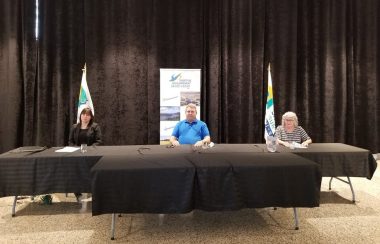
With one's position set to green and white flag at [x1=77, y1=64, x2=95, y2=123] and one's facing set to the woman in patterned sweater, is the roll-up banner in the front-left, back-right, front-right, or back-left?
front-left

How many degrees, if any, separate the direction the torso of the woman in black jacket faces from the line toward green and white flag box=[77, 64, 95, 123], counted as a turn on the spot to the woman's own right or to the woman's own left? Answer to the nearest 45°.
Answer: approximately 180°

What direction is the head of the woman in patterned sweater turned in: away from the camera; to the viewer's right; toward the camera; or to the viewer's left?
toward the camera

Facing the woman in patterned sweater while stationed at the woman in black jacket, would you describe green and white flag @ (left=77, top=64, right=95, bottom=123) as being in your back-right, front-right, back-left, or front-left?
back-left

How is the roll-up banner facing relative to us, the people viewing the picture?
facing the viewer

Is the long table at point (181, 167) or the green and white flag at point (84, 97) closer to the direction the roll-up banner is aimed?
the long table

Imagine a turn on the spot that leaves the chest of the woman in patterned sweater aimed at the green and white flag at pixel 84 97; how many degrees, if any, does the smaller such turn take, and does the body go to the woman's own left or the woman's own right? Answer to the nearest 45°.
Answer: approximately 90° to the woman's own right

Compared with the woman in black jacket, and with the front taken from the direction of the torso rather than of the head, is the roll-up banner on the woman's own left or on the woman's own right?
on the woman's own left

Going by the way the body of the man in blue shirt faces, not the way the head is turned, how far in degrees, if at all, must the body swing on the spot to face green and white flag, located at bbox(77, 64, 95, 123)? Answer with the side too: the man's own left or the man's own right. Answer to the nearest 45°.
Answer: approximately 135° to the man's own right

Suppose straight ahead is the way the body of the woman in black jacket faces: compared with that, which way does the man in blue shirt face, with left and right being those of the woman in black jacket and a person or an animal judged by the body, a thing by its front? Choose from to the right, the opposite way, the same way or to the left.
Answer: the same way

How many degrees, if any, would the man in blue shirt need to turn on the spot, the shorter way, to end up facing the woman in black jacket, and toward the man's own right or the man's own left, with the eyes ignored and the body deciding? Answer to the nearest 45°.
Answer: approximately 90° to the man's own right

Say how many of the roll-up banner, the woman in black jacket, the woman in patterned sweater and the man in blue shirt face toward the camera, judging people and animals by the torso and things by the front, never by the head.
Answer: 4

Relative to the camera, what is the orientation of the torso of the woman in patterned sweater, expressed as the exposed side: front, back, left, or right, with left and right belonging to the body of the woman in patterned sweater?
front

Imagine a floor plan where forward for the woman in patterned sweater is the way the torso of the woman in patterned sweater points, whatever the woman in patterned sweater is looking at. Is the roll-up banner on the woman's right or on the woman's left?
on the woman's right

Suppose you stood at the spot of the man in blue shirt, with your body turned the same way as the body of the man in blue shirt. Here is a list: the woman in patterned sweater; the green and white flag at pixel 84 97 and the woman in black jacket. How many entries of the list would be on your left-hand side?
1
